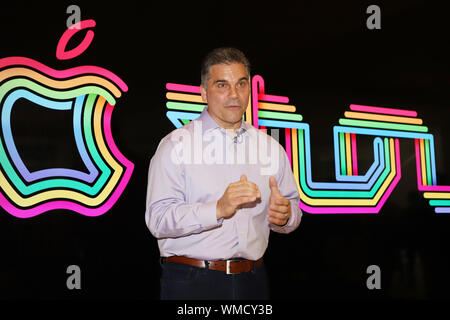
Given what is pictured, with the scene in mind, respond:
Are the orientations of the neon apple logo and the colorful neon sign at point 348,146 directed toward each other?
no

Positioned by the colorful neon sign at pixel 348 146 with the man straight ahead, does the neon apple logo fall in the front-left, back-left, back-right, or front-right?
front-right

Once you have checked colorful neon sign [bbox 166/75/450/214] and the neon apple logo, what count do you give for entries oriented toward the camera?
2

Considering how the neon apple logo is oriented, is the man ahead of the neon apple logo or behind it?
ahead

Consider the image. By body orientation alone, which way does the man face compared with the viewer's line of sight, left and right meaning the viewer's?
facing the viewer and to the right of the viewer

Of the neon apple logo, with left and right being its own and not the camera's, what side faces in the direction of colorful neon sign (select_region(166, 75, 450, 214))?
left

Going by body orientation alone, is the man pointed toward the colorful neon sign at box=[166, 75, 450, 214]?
no

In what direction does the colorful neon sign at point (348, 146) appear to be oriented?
toward the camera

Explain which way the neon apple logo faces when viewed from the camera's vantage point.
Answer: facing the viewer

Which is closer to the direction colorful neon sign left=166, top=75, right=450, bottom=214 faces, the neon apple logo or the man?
the man

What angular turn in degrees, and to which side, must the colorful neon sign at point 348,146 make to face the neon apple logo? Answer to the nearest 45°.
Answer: approximately 45° to its right
